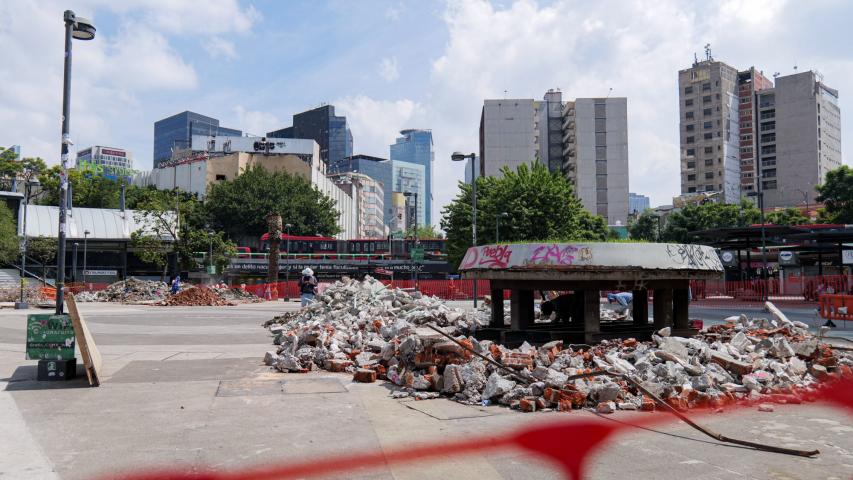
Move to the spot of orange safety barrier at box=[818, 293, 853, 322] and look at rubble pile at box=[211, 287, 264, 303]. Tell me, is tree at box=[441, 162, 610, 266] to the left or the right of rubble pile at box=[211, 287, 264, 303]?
right

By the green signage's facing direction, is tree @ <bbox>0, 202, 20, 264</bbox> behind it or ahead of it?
behind

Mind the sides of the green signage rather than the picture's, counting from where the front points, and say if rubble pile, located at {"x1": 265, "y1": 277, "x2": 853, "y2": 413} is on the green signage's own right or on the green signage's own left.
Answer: on the green signage's own left

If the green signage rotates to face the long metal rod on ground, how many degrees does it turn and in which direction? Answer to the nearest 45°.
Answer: approximately 45° to its left

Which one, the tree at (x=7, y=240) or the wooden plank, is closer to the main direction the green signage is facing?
the wooden plank

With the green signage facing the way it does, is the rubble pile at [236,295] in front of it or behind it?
behind

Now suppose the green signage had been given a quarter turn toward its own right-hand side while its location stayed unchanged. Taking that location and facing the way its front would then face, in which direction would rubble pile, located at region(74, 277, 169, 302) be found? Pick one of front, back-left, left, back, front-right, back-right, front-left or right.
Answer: right

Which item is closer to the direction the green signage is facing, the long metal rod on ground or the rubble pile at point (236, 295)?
the long metal rod on ground

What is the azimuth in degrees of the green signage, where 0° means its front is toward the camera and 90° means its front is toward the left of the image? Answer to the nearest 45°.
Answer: approximately 0°

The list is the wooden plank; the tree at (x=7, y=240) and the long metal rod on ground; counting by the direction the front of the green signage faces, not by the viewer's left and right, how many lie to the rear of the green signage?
1

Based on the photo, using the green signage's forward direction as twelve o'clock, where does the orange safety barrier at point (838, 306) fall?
The orange safety barrier is roughly at 9 o'clock from the green signage.
